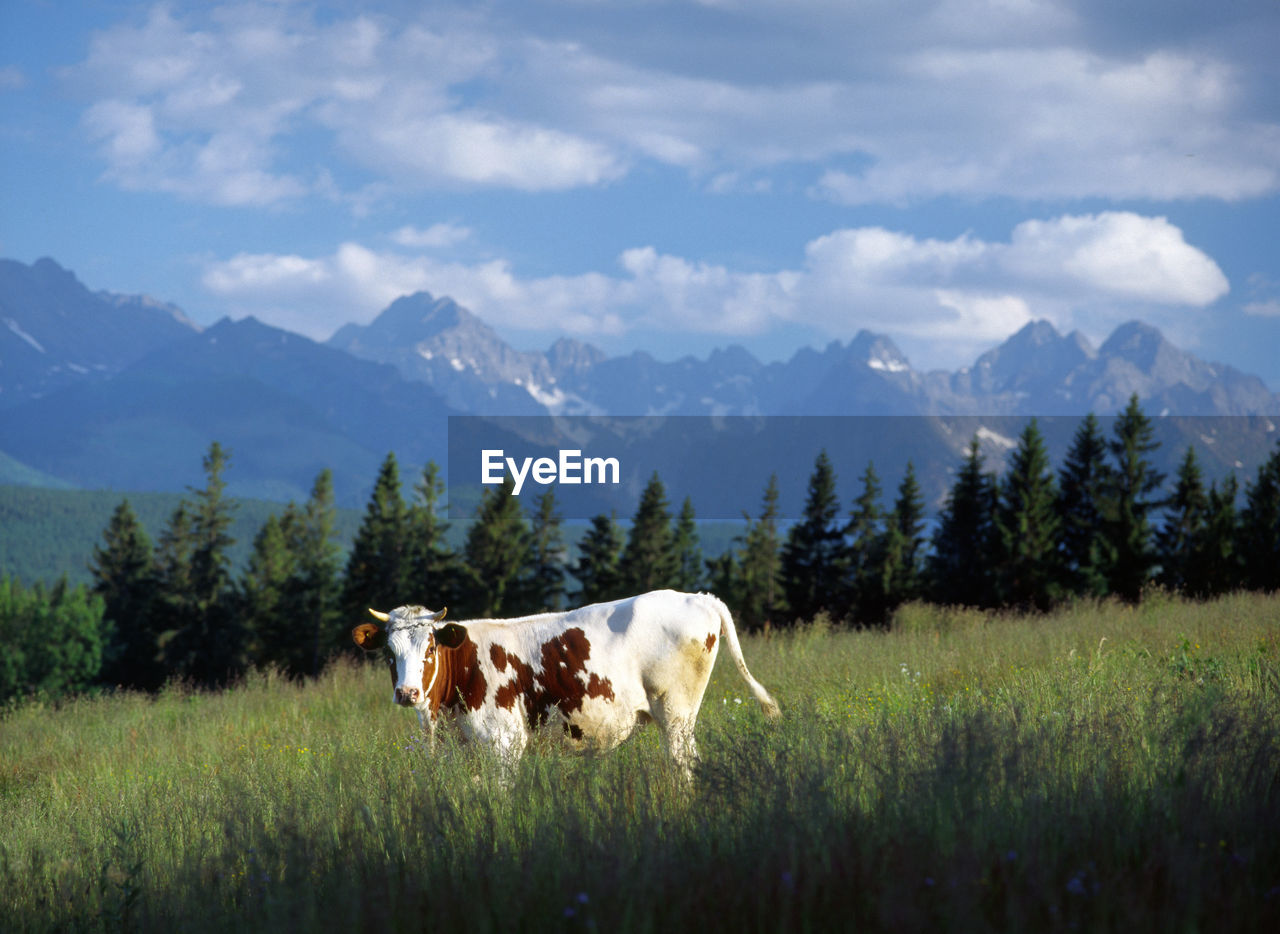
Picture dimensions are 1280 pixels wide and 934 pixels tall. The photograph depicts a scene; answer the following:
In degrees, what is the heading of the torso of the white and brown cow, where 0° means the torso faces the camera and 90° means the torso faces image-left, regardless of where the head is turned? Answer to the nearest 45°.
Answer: approximately 90°
